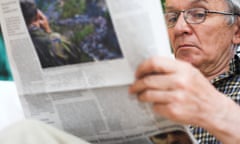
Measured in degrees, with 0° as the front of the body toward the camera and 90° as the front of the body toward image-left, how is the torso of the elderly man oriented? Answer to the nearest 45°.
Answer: approximately 45°
